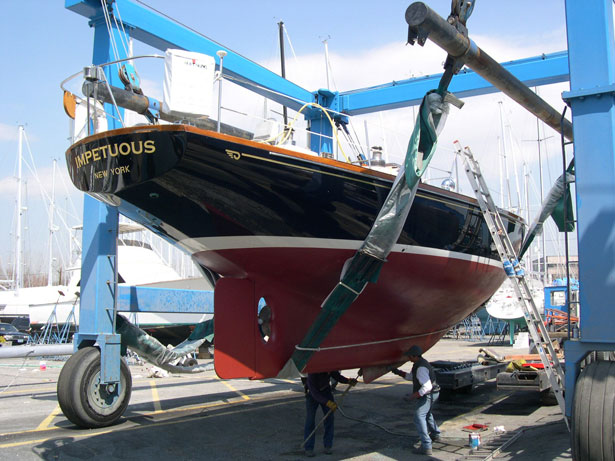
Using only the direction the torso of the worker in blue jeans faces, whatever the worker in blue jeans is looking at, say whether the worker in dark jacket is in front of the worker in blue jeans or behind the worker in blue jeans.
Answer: in front

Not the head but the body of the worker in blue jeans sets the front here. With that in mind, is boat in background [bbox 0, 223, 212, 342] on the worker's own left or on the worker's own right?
on the worker's own right

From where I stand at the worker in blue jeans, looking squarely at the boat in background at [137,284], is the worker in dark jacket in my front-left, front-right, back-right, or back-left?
front-left

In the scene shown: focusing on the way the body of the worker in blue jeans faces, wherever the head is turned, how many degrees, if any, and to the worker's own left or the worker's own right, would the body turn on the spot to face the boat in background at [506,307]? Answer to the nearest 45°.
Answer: approximately 90° to the worker's own right

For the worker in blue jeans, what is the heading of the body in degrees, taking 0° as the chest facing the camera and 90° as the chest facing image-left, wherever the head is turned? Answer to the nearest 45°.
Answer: approximately 90°
